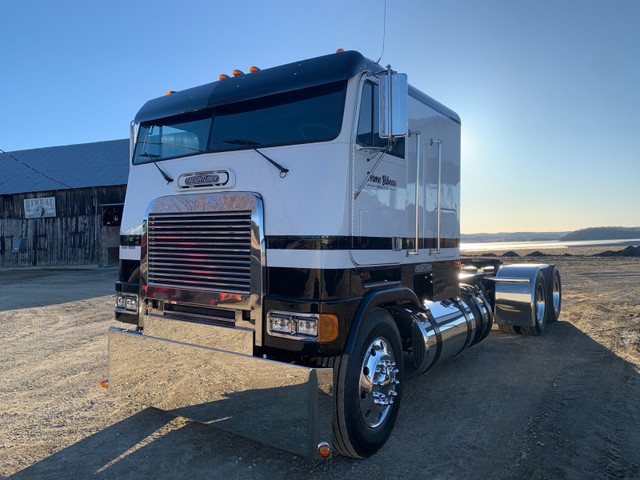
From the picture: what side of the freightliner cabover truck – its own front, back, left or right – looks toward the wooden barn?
right

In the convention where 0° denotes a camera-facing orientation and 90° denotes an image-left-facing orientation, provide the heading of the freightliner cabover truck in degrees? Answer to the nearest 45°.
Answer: approximately 45°

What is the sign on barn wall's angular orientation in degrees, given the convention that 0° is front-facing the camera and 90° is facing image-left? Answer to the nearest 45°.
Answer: approximately 0°
